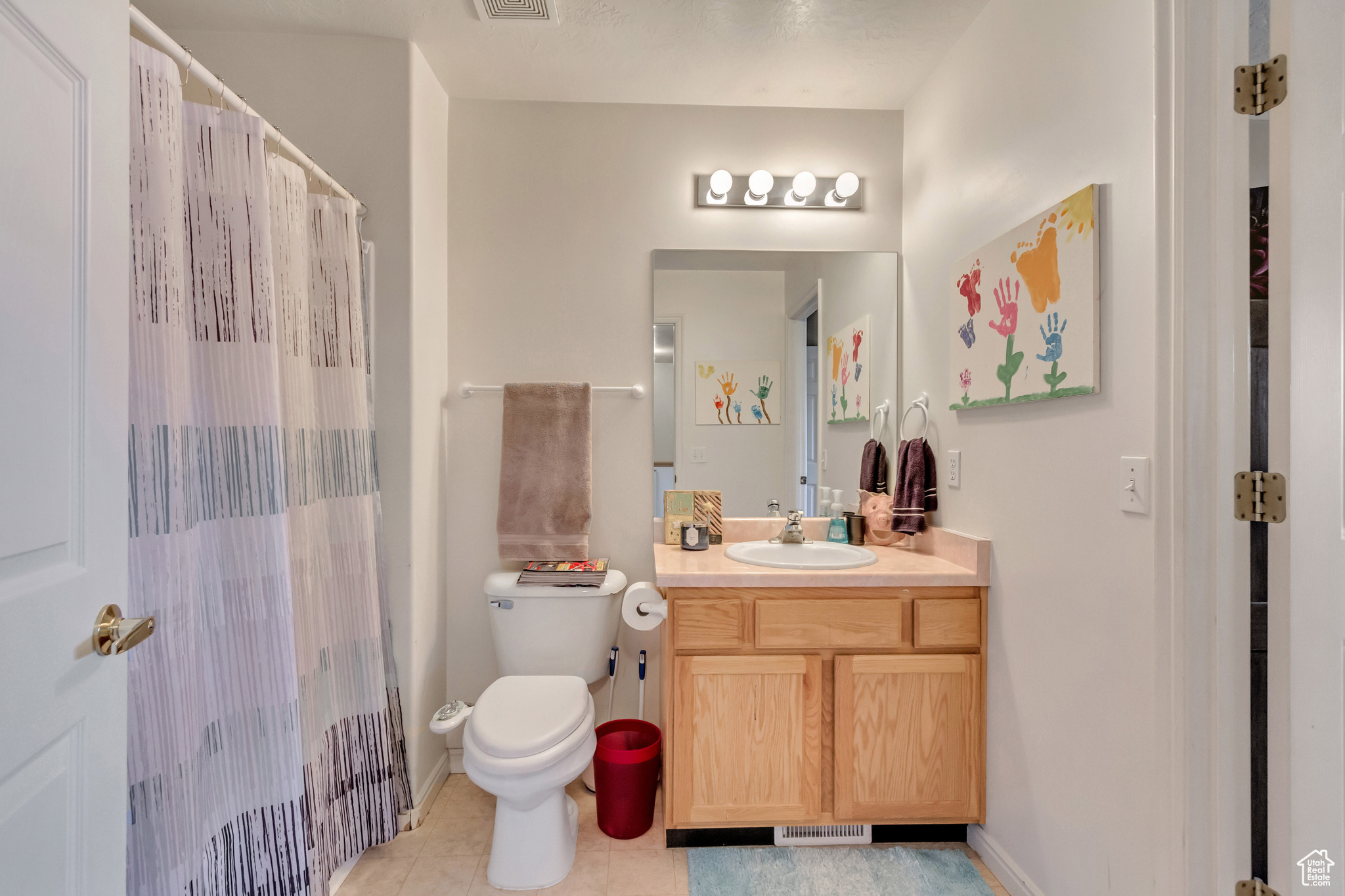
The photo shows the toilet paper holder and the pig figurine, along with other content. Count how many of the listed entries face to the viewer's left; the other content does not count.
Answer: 1

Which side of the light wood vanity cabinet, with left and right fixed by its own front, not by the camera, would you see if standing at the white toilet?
right

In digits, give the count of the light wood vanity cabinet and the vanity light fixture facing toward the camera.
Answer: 2

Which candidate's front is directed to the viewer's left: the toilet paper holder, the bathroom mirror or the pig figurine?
the toilet paper holder

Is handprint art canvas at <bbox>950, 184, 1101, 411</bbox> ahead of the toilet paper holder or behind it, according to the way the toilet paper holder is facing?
behind

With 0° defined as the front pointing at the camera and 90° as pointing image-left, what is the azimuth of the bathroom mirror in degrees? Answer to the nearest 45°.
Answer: approximately 0°

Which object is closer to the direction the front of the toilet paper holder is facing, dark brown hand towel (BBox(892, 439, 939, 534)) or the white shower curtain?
the white shower curtain

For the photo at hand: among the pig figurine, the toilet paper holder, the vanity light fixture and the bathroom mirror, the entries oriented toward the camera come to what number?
3

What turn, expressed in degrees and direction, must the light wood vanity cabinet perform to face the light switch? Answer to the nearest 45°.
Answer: approximately 45° to its left

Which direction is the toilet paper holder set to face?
to the viewer's left
